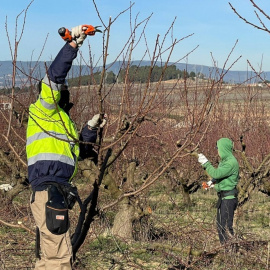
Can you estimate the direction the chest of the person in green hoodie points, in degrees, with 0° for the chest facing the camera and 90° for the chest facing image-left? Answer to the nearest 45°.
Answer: approximately 90°

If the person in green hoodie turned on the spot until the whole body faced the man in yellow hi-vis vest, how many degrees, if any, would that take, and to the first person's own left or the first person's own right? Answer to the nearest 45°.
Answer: approximately 45° to the first person's own left
